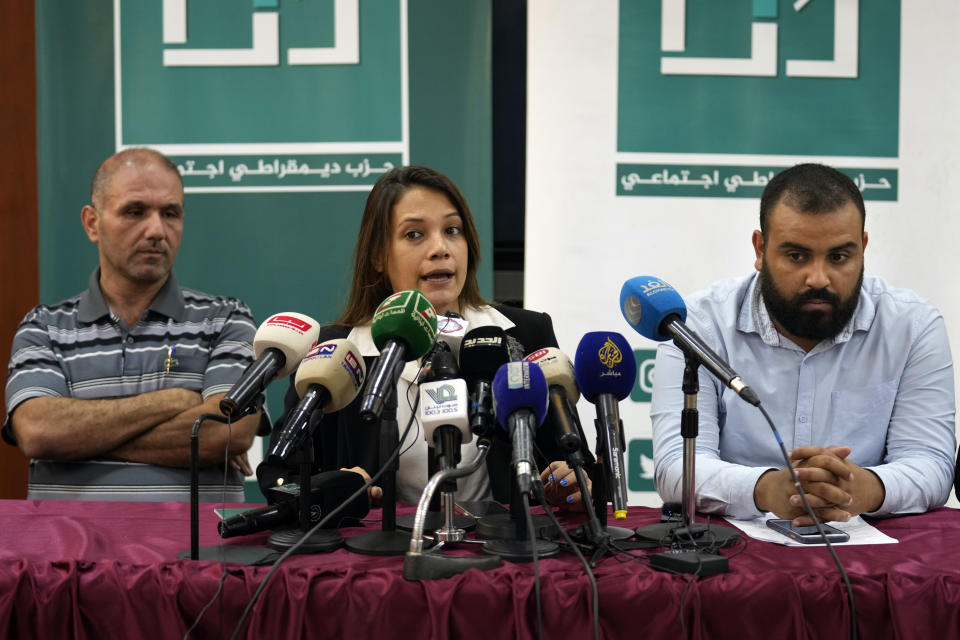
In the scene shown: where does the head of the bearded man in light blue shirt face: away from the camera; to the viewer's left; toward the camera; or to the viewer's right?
toward the camera

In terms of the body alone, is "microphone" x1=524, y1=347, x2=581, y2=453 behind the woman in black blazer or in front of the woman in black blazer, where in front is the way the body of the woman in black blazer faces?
in front

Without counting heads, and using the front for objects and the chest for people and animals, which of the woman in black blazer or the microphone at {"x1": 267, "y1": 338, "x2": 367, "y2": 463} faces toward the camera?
the woman in black blazer

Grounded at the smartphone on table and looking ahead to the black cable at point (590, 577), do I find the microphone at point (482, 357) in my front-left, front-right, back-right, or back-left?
front-right

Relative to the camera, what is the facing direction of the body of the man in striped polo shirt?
toward the camera

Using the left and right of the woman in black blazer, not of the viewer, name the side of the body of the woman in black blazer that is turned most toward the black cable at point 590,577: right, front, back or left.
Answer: front

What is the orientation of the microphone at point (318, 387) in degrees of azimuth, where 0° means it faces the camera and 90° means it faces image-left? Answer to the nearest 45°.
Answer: approximately 225°

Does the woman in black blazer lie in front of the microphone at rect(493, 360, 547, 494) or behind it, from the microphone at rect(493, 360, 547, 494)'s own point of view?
in front

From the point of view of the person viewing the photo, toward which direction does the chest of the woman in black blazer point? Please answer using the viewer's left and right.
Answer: facing the viewer

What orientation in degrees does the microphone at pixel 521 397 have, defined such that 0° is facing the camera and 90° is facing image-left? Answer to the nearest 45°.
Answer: approximately 180°

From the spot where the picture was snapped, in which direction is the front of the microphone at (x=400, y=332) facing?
facing away from the viewer and to the right of the viewer

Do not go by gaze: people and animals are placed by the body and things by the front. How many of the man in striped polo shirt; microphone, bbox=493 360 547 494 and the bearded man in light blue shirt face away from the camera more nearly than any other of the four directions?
1

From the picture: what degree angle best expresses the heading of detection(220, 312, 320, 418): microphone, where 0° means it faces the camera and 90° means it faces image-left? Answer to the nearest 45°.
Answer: approximately 225°

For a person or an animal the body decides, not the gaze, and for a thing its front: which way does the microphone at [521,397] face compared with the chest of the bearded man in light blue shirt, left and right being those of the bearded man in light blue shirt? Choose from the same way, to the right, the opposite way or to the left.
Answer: the opposite way

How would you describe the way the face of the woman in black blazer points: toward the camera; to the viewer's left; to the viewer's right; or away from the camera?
toward the camera
